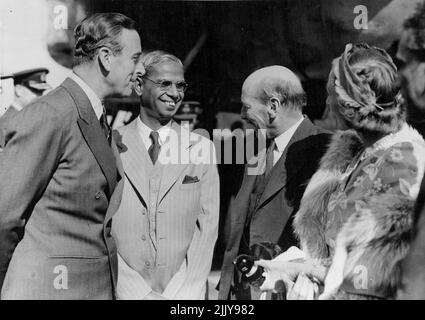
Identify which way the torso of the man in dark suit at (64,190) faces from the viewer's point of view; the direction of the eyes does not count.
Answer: to the viewer's right

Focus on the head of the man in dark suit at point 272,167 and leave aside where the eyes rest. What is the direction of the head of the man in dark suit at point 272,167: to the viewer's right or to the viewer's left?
to the viewer's left

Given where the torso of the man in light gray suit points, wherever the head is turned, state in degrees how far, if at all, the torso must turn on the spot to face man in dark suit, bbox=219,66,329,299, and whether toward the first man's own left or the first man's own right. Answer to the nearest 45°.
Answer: approximately 90° to the first man's own left

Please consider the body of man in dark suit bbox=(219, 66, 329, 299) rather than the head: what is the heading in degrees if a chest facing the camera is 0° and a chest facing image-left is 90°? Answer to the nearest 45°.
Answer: approximately 45°

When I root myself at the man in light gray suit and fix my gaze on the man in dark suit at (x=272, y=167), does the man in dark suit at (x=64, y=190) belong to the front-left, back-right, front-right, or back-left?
back-right

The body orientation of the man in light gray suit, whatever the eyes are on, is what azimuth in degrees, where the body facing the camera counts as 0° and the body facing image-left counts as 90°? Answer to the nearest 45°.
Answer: approximately 0°

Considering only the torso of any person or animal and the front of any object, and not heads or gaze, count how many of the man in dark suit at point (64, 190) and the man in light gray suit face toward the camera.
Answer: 1

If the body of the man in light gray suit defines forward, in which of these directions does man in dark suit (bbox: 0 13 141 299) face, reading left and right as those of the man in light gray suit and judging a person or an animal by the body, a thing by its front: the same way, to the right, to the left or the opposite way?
to the left

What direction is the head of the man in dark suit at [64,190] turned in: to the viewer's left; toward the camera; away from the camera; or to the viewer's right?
to the viewer's right

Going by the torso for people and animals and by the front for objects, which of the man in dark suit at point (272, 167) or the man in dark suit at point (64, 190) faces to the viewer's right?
the man in dark suit at point (64, 190)

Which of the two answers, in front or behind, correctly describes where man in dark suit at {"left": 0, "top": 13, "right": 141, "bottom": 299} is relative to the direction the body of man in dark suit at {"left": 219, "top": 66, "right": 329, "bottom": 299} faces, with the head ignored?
in front

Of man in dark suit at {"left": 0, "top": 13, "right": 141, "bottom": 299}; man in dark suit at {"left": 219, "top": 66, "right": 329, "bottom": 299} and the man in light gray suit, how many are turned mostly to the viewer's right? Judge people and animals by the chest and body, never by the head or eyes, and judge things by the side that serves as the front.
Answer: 1

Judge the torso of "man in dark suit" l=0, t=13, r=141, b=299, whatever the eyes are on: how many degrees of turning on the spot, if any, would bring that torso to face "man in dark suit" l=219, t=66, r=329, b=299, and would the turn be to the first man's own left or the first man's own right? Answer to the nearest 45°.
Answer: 0° — they already face them
